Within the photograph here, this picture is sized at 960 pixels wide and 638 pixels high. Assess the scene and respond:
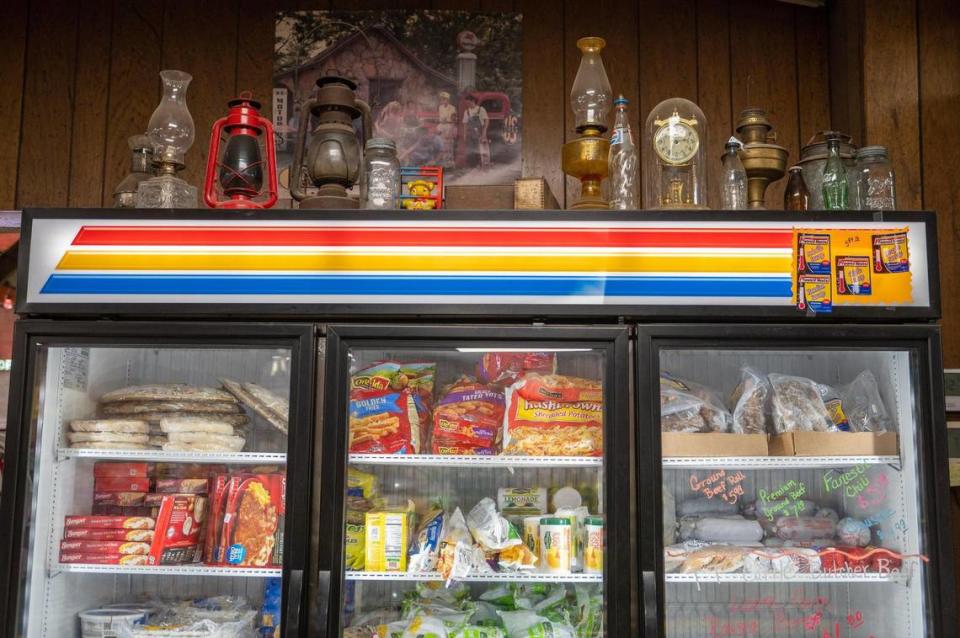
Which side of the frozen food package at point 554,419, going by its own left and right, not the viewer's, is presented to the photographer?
front

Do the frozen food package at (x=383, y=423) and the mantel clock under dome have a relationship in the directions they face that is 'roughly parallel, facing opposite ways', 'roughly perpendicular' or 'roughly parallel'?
roughly parallel

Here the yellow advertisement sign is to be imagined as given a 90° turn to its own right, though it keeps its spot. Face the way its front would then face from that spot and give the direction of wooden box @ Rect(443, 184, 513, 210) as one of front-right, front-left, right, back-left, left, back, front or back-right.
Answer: front

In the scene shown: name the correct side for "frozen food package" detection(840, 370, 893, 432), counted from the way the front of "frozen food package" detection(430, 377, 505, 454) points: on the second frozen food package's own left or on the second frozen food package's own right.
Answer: on the second frozen food package's own left

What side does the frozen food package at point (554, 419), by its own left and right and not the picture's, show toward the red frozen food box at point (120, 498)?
right

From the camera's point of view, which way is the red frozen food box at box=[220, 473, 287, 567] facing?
toward the camera

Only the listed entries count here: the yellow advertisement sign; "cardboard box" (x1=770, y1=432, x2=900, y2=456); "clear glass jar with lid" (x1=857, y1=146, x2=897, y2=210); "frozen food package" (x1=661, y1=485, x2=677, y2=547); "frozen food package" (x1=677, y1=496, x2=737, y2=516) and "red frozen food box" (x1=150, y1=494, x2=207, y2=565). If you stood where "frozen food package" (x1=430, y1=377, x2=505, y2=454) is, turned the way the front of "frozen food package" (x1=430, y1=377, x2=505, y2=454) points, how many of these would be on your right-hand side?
1

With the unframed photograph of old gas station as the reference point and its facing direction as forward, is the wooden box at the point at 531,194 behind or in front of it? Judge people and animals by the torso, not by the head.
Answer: in front

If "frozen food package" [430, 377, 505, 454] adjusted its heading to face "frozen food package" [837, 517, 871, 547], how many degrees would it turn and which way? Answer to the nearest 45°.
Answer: approximately 90° to its left

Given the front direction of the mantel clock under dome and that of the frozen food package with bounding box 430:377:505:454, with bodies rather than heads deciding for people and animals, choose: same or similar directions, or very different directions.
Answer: same or similar directions

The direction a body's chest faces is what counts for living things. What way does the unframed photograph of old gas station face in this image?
toward the camera

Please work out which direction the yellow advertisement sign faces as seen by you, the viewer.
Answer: facing the viewer

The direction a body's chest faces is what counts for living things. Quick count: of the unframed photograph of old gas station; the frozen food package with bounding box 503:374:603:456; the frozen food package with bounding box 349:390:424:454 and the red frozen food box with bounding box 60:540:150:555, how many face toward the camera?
4

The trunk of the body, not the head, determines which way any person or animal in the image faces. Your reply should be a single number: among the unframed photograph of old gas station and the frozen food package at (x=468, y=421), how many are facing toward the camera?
2

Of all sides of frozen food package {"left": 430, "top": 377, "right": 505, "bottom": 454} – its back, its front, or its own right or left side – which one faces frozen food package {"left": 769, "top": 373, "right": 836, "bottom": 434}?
left

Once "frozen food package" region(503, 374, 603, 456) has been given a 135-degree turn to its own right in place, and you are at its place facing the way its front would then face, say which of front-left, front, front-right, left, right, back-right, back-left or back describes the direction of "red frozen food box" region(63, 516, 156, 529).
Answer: front-left
